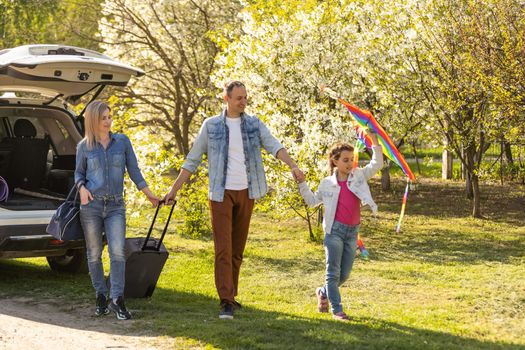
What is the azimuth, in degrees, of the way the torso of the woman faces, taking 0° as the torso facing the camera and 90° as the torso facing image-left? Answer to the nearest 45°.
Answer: approximately 0°

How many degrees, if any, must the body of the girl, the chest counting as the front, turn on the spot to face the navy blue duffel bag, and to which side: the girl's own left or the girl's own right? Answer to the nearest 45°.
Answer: approximately 135° to the girl's own right

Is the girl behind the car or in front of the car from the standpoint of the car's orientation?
behind

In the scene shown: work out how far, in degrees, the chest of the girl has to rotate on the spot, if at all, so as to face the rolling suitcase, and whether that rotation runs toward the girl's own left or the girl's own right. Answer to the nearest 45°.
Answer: approximately 135° to the girl's own right

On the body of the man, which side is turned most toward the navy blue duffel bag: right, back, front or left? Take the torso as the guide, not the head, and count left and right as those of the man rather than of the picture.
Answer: right

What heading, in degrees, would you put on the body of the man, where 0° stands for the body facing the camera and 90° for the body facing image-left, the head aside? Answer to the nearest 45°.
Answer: approximately 0°

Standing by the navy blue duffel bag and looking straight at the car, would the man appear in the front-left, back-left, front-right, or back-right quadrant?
back-right

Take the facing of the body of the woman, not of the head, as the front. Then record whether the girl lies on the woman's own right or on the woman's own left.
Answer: on the woman's own left

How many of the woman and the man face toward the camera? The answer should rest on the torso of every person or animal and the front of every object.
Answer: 2

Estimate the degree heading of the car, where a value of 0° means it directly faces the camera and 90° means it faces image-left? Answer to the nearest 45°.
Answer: approximately 135°

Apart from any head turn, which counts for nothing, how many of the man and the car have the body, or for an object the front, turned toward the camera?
1
